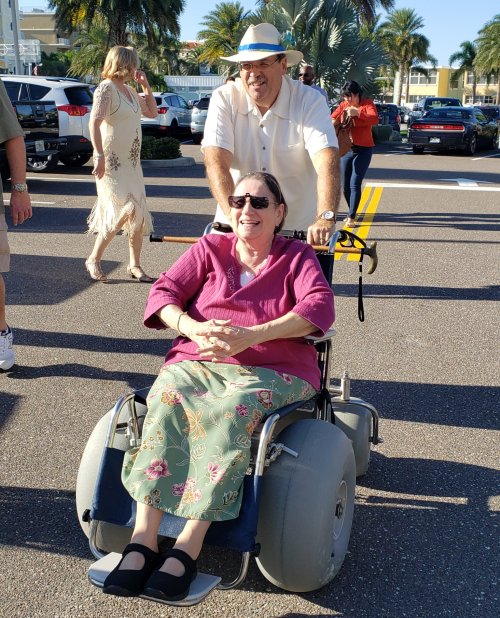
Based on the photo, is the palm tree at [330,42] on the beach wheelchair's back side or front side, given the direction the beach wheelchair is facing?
on the back side

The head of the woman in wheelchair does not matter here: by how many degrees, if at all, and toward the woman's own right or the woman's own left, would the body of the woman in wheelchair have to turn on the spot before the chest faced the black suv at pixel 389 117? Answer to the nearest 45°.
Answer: approximately 135° to the woman's own right

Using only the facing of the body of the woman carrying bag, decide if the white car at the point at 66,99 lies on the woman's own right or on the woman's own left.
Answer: on the woman's own right

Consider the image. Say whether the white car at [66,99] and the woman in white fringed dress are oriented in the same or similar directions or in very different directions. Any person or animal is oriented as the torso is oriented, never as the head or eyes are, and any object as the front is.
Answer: very different directions

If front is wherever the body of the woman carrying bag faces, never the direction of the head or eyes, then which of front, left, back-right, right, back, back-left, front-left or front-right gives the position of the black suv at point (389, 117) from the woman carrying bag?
back-right

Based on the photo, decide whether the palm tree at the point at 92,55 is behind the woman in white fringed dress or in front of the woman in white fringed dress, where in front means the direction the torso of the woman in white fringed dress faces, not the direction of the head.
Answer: behind

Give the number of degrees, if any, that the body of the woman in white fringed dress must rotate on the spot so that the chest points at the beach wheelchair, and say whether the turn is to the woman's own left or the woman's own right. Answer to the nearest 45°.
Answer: approximately 45° to the woman's own right

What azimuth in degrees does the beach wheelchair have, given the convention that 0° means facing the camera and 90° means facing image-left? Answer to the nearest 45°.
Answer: approximately 45°

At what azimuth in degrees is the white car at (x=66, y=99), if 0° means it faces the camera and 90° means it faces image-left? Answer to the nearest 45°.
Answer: approximately 135°

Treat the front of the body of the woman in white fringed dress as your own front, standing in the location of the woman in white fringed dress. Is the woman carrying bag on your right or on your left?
on your left

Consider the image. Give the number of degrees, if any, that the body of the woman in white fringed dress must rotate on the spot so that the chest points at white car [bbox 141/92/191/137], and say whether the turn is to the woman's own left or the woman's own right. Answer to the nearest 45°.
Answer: approximately 135° to the woman's own left
